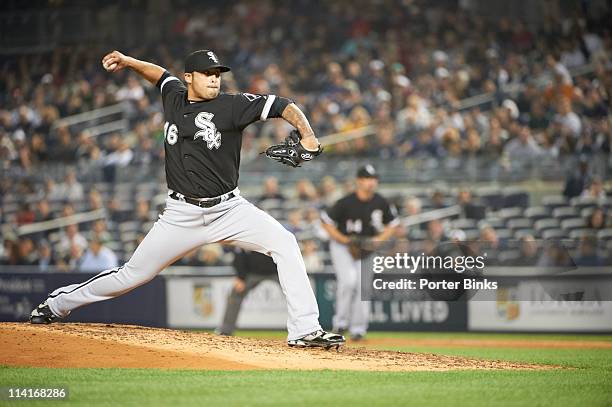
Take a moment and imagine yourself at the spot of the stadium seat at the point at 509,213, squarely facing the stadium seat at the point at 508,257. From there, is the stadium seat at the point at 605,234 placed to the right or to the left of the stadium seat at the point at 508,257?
left

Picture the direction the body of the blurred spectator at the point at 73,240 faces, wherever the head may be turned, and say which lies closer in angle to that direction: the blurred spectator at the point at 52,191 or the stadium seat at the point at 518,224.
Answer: the stadium seat

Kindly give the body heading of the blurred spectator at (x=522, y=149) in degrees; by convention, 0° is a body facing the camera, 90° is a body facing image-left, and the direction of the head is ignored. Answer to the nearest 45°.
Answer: approximately 0°

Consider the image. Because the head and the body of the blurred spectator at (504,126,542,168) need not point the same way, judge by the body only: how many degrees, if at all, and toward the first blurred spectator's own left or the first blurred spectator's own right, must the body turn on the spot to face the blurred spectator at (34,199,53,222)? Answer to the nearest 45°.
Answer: approximately 90° to the first blurred spectator's own right

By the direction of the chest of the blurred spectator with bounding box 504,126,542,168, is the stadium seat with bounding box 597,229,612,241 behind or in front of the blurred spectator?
in front

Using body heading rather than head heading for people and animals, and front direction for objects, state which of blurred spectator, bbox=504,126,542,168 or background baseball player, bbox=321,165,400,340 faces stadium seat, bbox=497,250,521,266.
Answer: the blurred spectator

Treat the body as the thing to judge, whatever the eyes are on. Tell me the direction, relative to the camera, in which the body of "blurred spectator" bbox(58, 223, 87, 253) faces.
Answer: toward the camera

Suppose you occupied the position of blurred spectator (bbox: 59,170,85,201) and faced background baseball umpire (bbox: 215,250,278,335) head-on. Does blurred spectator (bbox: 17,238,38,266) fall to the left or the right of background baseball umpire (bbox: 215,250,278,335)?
right

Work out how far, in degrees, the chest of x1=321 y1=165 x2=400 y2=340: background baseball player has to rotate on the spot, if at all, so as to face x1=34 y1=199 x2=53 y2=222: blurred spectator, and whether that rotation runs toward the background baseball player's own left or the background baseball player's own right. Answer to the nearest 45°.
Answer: approximately 135° to the background baseball player's own right

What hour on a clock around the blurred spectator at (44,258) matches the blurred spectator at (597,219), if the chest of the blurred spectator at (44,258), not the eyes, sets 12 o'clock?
the blurred spectator at (597,219) is roughly at 10 o'clock from the blurred spectator at (44,258).

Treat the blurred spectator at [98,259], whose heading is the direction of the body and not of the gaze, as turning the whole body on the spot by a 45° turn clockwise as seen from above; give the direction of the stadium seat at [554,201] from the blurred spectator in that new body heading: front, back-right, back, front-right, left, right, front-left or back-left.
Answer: back-left

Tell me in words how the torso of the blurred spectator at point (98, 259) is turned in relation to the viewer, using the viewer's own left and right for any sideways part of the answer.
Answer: facing the viewer

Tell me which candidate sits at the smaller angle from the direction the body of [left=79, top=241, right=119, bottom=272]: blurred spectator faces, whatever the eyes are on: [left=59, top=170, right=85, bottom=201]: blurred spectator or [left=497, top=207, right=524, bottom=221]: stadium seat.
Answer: the stadium seat

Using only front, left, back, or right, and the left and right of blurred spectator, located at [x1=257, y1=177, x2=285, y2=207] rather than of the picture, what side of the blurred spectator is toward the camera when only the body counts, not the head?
front
